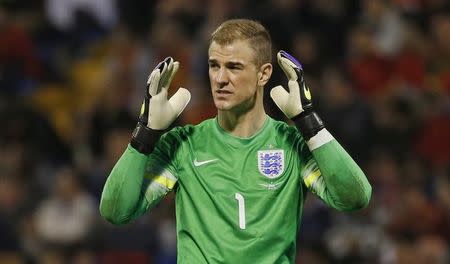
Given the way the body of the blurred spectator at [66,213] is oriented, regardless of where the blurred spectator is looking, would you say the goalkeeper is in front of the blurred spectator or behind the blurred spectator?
in front

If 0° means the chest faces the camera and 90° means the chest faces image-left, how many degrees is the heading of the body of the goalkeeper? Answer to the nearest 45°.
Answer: approximately 0°

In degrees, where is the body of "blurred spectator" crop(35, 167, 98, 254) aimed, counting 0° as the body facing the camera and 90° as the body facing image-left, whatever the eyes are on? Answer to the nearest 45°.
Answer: approximately 0°

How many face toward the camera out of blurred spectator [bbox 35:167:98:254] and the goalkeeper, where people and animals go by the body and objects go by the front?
2

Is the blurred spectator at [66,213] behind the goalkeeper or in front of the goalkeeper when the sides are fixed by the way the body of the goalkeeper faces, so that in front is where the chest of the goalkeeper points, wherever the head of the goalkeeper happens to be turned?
behind
